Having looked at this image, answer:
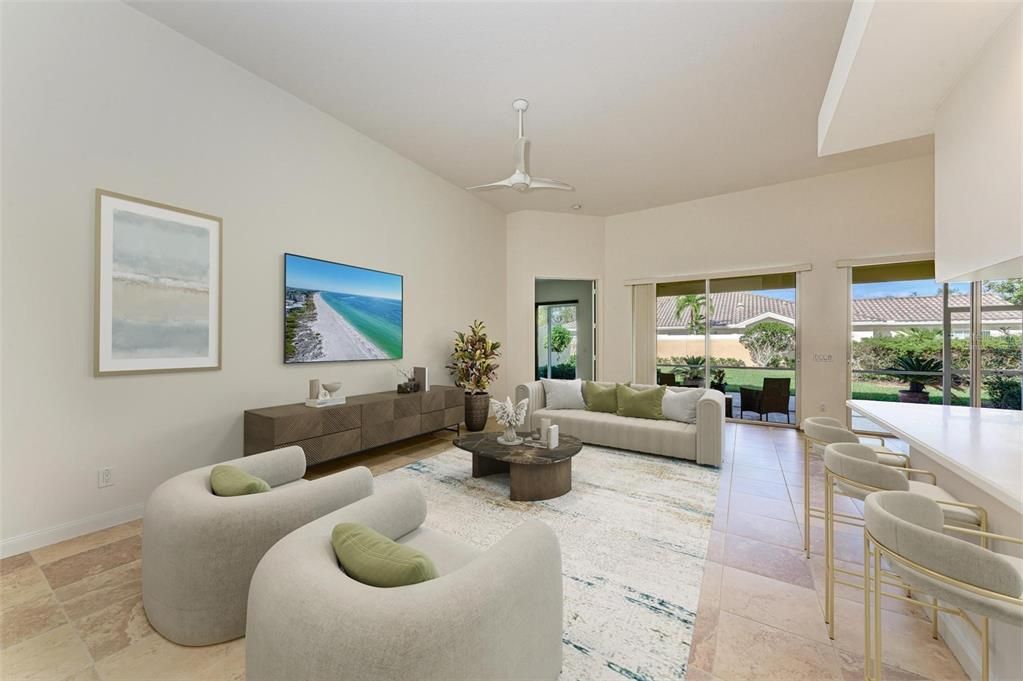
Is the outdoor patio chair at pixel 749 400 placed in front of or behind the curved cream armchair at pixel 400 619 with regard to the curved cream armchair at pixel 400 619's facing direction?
in front

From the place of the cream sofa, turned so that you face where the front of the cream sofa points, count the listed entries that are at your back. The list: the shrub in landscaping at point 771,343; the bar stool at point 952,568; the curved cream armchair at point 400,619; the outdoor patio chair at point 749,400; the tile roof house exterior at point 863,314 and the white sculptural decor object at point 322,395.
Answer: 3

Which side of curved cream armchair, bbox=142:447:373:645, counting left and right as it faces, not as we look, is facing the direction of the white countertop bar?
right

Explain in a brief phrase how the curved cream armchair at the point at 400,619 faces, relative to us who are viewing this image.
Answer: facing away from the viewer and to the right of the viewer

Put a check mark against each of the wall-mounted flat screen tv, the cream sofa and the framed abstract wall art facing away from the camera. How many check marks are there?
0

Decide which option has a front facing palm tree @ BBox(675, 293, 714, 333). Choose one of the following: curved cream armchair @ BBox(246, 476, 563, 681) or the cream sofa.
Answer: the curved cream armchair

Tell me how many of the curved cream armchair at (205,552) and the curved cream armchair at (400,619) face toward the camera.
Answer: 0

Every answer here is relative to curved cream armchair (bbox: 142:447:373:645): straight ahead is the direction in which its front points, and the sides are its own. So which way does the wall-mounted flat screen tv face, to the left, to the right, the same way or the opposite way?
to the right

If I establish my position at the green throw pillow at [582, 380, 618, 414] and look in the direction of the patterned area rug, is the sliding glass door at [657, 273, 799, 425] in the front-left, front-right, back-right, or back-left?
back-left

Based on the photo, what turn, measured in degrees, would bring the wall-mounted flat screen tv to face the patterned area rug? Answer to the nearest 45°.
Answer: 0° — it already faces it

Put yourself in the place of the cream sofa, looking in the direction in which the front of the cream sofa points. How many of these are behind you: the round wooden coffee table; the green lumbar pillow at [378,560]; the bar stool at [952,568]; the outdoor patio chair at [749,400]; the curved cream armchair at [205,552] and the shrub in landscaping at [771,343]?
2

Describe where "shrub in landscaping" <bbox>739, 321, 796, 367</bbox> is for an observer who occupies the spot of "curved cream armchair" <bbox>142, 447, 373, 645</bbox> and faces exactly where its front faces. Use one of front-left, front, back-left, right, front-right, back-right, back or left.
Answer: front-right

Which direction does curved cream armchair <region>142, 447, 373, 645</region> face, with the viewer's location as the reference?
facing away from the viewer and to the right of the viewer

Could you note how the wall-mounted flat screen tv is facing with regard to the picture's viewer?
facing the viewer and to the right of the viewer

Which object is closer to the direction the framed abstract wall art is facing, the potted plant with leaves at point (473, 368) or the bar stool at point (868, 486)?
the bar stool

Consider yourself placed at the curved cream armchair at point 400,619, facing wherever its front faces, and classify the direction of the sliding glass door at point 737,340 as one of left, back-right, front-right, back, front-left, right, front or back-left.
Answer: front

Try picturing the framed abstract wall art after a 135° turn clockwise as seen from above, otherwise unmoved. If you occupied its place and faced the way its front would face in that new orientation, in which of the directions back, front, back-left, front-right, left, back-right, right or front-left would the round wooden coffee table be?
back-left

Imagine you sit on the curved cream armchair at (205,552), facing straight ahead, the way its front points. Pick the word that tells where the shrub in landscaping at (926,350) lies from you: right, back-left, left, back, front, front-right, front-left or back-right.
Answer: front-right

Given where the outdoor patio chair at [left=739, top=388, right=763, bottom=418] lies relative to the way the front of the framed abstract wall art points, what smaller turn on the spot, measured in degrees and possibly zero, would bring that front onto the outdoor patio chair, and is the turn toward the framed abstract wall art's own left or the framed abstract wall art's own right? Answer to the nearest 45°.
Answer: approximately 45° to the framed abstract wall art's own left
